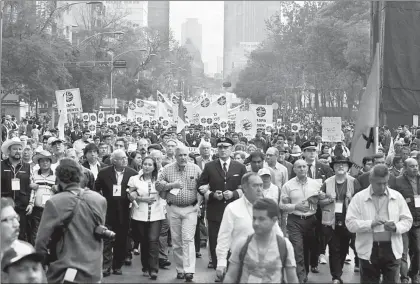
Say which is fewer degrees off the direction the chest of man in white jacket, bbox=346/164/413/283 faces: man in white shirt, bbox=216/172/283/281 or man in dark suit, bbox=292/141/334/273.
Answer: the man in white shirt

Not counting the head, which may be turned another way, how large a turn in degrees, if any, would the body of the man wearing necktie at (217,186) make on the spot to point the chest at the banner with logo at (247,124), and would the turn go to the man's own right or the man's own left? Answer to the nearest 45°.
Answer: approximately 180°

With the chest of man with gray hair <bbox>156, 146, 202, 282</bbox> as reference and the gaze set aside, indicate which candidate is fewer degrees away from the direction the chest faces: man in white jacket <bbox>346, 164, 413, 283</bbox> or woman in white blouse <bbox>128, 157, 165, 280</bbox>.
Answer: the man in white jacket

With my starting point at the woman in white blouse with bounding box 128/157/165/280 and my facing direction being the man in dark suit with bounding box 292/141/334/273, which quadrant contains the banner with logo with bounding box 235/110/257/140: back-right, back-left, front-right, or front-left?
front-left

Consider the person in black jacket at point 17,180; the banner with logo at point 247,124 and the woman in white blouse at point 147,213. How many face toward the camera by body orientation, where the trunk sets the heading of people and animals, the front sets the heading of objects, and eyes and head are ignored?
3

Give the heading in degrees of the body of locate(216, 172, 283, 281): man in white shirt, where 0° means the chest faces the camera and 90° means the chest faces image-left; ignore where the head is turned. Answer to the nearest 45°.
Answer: approximately 315°

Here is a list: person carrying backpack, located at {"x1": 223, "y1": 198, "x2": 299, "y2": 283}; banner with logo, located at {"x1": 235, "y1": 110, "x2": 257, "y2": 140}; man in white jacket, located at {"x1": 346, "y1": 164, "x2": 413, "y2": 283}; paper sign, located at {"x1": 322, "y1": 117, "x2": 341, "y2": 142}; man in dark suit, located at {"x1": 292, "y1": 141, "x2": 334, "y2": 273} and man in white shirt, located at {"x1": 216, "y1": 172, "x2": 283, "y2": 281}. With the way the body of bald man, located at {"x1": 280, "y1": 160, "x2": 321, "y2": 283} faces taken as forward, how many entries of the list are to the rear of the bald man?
3

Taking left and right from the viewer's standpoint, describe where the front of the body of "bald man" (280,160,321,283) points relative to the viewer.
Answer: facing the viewer

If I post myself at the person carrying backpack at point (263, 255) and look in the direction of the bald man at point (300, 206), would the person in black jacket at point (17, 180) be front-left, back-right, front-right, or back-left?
front-left

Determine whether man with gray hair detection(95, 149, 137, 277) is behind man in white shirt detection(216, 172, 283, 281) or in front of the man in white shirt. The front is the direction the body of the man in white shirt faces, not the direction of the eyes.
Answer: behind

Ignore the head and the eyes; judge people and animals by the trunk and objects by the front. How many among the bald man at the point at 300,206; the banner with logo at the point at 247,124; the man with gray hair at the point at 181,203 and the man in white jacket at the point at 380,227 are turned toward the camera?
4

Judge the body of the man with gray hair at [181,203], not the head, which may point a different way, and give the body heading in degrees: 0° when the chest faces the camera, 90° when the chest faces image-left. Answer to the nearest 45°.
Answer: approximately 0°

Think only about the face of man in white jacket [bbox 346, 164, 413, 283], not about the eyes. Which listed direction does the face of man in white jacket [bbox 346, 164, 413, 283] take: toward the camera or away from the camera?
toward the camera

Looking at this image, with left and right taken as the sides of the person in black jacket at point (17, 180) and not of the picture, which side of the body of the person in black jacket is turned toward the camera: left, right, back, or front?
front
